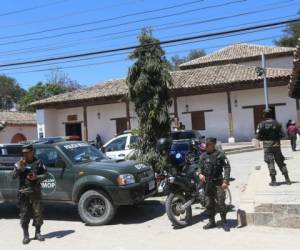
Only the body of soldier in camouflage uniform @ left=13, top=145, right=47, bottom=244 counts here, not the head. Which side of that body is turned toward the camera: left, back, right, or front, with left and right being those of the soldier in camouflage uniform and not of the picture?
front

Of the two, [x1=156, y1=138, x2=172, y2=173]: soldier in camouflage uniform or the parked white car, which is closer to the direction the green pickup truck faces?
the soldier in camouflage uniform

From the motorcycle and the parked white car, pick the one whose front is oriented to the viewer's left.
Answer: the parked white car

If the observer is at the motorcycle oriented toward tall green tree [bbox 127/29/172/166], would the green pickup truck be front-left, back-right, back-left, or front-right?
front-left

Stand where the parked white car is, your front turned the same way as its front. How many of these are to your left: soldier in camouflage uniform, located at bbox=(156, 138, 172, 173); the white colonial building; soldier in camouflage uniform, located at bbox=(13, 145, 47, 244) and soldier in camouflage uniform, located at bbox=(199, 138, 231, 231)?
3

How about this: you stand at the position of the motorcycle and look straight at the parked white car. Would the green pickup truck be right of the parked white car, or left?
left

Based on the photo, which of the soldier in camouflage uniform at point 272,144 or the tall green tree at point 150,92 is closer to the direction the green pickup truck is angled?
the soldier in camouflage uniform

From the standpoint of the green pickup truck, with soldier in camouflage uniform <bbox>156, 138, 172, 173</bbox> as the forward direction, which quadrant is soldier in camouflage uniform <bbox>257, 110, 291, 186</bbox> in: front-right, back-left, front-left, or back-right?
front-right

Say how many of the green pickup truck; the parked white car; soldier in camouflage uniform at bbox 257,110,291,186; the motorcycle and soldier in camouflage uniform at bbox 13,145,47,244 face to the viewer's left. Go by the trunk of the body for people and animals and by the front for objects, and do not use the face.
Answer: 1

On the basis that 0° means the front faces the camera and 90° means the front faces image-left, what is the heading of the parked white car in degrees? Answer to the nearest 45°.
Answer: approximately 90°
